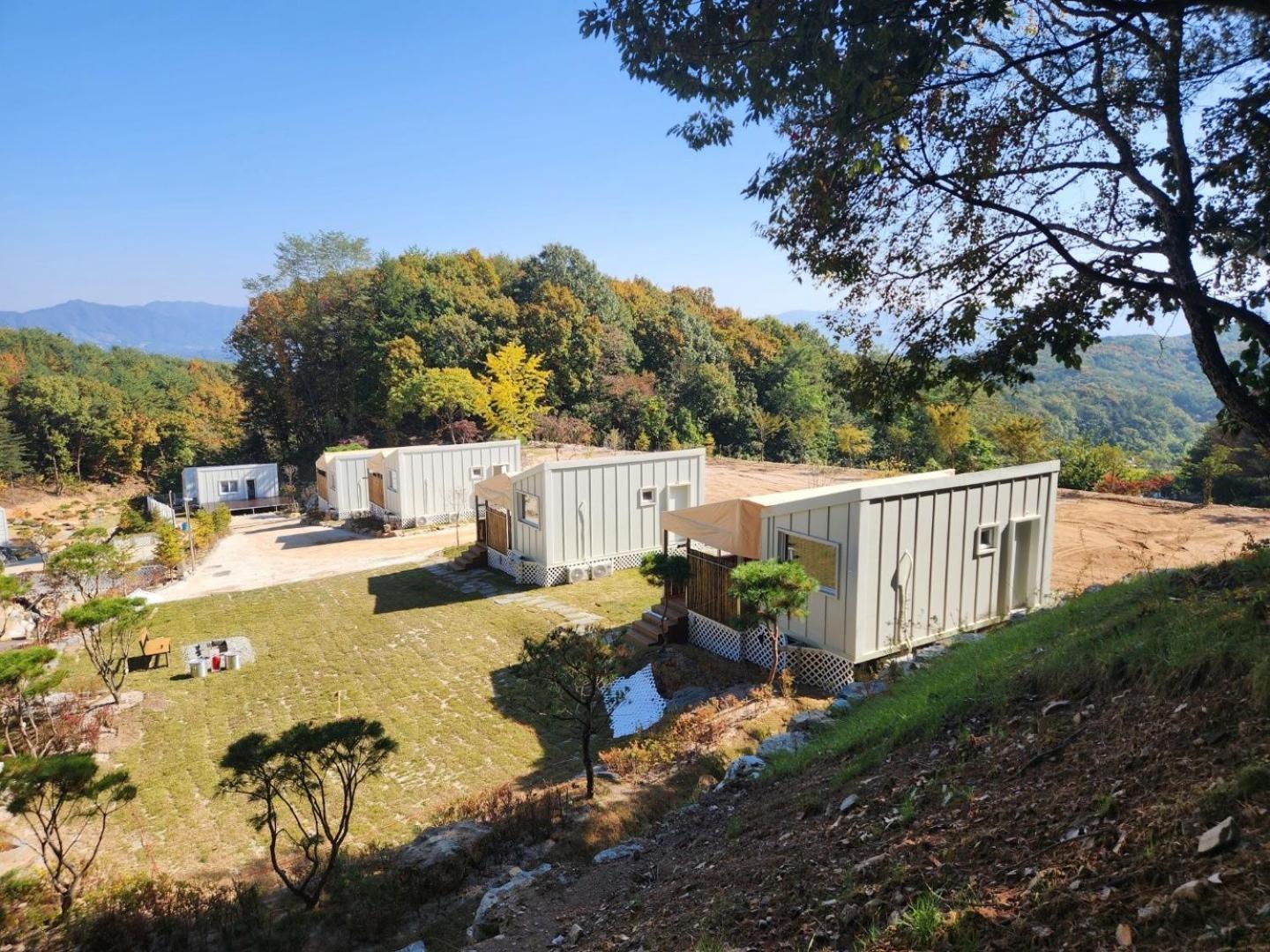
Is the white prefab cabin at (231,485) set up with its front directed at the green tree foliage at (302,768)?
yes

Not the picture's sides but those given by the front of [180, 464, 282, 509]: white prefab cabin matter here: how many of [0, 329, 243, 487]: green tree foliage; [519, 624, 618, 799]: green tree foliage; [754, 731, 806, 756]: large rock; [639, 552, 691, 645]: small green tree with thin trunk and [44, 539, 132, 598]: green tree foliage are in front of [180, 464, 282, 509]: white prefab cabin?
4

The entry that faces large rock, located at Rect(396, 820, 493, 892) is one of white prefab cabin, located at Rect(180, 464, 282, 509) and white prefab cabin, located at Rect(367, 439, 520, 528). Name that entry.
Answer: white prefab cabin, located at Rect(180, 464, 282, 509)

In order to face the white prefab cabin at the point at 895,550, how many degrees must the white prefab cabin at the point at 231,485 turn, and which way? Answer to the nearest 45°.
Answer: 0° — it already faces it

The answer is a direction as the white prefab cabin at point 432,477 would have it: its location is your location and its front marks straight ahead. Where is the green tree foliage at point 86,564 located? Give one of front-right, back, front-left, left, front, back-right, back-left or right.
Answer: front-left

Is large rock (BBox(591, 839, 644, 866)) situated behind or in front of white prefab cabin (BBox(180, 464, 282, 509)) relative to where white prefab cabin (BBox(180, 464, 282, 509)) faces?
in front

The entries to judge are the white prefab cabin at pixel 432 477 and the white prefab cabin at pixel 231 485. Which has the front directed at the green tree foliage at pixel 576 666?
the white prefab cabin at pixel 231 485

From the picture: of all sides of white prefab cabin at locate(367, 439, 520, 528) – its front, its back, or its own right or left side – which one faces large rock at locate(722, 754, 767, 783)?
left

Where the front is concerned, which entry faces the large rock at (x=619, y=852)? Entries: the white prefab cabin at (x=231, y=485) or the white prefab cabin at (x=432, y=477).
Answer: the white prefab cabin at (x=231, y=485)

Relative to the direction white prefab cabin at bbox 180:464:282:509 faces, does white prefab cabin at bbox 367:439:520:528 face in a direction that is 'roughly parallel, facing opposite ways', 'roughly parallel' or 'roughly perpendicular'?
roughly perpendicular

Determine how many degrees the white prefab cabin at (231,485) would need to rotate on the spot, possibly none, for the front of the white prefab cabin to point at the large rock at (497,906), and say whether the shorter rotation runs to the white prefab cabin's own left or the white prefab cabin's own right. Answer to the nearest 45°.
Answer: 0° — it already faces it

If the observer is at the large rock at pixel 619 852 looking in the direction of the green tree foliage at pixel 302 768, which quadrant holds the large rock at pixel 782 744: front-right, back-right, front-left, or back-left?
back-right

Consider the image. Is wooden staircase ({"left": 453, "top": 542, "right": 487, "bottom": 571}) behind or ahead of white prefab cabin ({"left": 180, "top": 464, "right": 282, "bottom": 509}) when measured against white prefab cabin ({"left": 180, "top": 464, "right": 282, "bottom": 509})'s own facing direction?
ahead

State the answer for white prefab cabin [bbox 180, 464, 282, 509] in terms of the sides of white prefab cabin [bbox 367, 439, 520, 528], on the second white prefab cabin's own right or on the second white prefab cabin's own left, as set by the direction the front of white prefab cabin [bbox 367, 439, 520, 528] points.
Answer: on the second white prefab cabin's own right

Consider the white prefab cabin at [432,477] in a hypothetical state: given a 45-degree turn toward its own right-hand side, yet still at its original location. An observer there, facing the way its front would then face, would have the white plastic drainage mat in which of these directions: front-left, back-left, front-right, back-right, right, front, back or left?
back-left

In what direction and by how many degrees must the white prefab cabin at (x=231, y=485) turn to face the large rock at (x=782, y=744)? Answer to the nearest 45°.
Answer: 0° — it already faces it

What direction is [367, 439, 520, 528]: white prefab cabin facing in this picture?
to the viewer's left

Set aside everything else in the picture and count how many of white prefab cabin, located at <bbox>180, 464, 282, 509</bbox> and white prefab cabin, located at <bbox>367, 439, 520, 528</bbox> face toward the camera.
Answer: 1

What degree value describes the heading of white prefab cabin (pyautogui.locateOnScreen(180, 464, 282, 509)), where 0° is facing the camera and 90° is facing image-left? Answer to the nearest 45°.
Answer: approximately 0°
